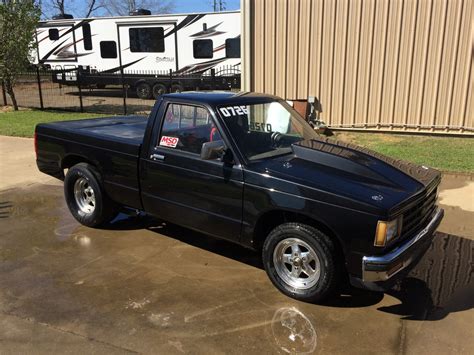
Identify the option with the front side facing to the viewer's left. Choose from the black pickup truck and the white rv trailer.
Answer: the white rv trailer

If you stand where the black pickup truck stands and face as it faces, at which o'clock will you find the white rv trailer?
The white rv trailer is roughly at 7 o'clock from the black pickup truck.

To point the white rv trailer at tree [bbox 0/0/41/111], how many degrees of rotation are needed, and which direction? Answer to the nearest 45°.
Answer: approximately 45° to its left

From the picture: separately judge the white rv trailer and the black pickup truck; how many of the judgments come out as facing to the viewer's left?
1

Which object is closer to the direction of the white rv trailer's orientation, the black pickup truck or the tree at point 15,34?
the tree

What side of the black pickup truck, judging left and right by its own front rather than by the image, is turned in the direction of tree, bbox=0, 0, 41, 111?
back

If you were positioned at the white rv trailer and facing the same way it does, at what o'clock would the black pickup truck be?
The black pickup truck is roughly at 9 o'clock from the white rv trailer.

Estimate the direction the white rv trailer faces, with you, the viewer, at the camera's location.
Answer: facing to the left of the viewer

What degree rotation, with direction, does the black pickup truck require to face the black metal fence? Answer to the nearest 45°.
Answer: approximately 135° to its left
